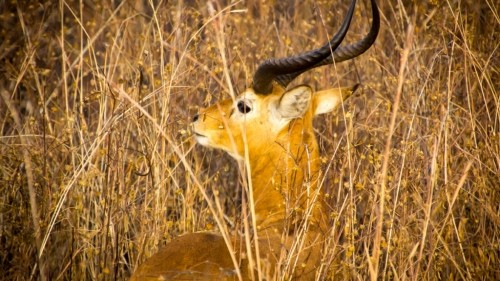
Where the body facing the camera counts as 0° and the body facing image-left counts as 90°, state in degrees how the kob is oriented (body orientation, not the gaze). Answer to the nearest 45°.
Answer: approximately 270°
